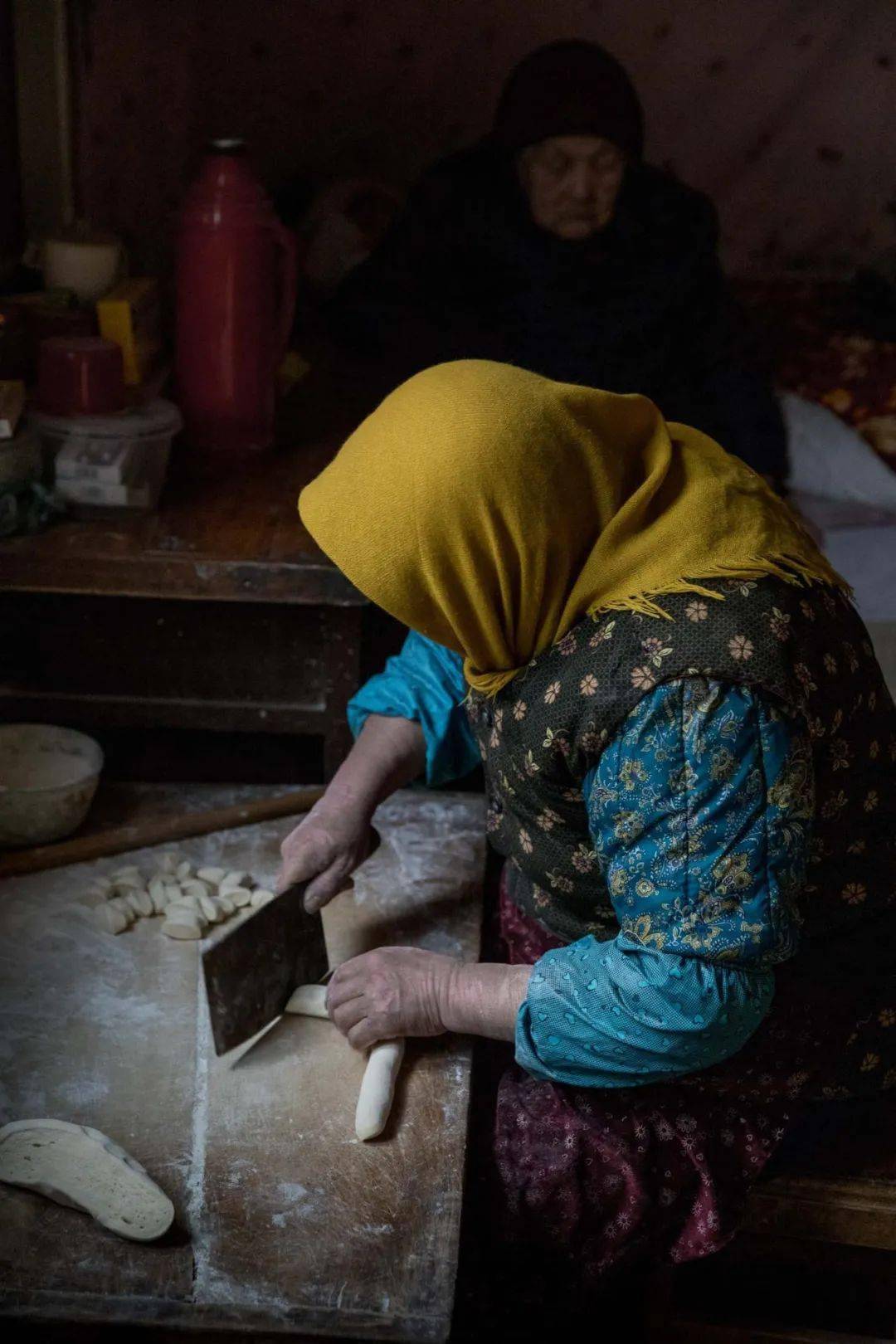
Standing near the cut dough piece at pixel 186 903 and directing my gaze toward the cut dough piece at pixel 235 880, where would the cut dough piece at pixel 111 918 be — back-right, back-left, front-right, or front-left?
back-left

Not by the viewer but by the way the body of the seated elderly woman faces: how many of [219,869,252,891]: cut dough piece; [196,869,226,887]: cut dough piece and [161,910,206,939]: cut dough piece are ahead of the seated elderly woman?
3

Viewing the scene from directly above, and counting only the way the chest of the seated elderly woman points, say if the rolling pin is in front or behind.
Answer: in front

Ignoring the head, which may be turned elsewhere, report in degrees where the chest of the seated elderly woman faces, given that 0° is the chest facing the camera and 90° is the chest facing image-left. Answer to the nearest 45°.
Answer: approximately 0°

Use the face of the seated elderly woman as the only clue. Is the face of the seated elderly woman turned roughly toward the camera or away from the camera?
toward the camera

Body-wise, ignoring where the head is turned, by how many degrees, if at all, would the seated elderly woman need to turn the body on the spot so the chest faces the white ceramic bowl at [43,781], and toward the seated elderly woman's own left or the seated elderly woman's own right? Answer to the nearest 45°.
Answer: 0° — they already face it

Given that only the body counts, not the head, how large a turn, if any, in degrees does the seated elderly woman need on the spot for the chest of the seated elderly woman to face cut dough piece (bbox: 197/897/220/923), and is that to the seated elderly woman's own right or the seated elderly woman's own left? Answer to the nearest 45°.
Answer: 0° — they already face it

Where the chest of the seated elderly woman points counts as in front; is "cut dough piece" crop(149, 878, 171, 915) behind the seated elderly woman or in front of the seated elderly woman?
in front

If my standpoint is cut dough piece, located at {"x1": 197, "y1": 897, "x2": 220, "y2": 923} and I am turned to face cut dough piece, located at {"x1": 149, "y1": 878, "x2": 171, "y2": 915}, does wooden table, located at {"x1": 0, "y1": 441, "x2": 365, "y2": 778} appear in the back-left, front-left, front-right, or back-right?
front-right

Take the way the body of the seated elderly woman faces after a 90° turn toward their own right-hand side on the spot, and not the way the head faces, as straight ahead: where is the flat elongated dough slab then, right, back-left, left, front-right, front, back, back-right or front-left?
left

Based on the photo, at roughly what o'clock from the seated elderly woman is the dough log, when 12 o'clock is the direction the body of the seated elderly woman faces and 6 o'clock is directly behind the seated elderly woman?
The dough log is roughly at 12 o'clock from the seated elderly woman.

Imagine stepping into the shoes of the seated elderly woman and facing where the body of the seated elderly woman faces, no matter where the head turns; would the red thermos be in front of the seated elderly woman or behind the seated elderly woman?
in front

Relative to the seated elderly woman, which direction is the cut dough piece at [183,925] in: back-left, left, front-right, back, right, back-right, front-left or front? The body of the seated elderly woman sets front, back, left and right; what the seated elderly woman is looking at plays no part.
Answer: front
